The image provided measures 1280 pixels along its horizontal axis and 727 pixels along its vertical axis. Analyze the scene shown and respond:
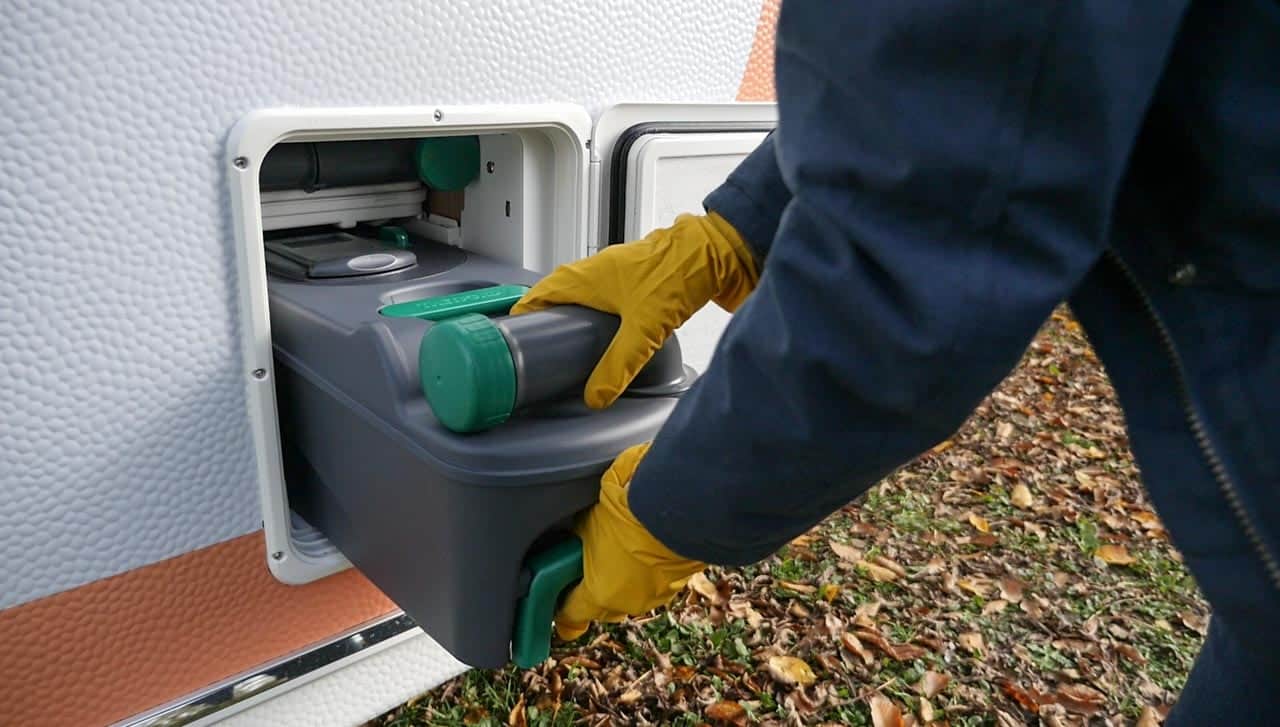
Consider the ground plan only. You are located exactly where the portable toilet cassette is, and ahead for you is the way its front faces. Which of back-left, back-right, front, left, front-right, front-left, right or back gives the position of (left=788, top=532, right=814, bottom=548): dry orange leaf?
left

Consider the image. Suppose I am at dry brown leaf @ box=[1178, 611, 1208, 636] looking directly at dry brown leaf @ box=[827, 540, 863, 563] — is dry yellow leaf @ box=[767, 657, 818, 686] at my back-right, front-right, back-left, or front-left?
front-left

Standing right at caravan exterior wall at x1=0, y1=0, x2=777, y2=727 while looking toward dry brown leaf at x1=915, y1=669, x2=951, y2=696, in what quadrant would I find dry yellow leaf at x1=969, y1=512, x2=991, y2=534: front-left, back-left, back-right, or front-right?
front-left

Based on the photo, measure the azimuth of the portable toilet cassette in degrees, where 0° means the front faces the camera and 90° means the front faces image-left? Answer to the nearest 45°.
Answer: approximately 315°

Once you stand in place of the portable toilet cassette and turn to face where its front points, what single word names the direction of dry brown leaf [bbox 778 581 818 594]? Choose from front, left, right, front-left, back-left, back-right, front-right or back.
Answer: left

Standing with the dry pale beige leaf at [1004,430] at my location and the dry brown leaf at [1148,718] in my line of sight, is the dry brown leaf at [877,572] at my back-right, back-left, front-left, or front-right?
front-right

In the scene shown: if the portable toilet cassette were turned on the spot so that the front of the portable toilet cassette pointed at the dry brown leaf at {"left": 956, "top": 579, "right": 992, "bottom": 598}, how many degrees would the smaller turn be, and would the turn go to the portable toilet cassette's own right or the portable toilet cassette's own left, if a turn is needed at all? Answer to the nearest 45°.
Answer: approximately 90° to the portable toilet cassette's own left

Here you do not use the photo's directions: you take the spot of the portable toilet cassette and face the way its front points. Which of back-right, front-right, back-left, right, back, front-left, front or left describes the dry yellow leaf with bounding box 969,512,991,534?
left

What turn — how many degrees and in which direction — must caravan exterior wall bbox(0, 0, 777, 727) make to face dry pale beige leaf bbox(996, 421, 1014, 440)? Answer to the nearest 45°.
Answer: approximately 90° to its left

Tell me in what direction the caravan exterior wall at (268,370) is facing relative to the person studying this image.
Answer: facing the viewer and to the right of the viewer
